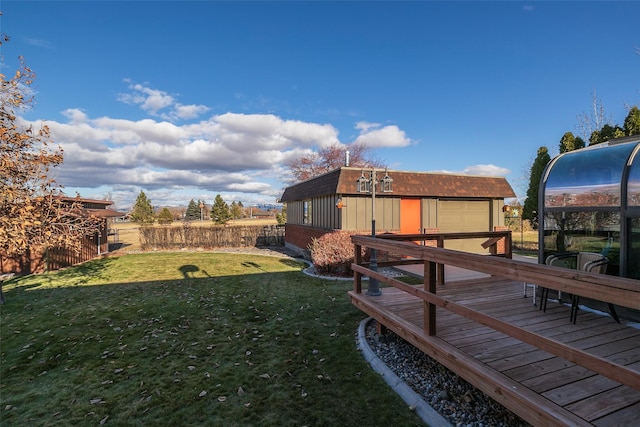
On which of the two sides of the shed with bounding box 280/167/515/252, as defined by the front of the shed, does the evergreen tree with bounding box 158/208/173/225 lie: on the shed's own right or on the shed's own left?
on the shed's own right

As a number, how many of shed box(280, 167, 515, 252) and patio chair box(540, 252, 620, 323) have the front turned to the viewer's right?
0

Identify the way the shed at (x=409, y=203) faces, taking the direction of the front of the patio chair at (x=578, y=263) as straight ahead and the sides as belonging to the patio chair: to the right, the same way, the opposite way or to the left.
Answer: to the left

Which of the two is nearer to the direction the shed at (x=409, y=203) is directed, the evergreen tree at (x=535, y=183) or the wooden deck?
the wooden deck

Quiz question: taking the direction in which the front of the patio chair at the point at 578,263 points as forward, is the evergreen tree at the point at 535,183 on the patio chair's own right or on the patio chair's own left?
on the patio chair's own right

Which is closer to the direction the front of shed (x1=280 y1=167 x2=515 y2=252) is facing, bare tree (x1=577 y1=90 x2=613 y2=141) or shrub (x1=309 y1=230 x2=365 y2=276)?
the shrub

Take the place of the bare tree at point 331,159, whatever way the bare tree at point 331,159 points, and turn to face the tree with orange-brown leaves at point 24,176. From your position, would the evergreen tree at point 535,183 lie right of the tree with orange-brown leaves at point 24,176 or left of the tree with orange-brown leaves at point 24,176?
left

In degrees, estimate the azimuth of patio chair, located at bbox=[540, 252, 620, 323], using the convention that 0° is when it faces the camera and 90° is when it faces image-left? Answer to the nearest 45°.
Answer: approximately 45°

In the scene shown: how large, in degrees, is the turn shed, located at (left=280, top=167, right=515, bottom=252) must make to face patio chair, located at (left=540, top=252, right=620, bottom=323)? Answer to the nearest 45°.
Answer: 0° — it already faces it

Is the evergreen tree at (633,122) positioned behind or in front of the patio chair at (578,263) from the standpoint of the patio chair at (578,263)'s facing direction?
behind

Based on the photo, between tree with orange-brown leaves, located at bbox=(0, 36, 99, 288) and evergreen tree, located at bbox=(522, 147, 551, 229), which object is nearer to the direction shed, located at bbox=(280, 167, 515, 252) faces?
the tree with orange-brown leaves
